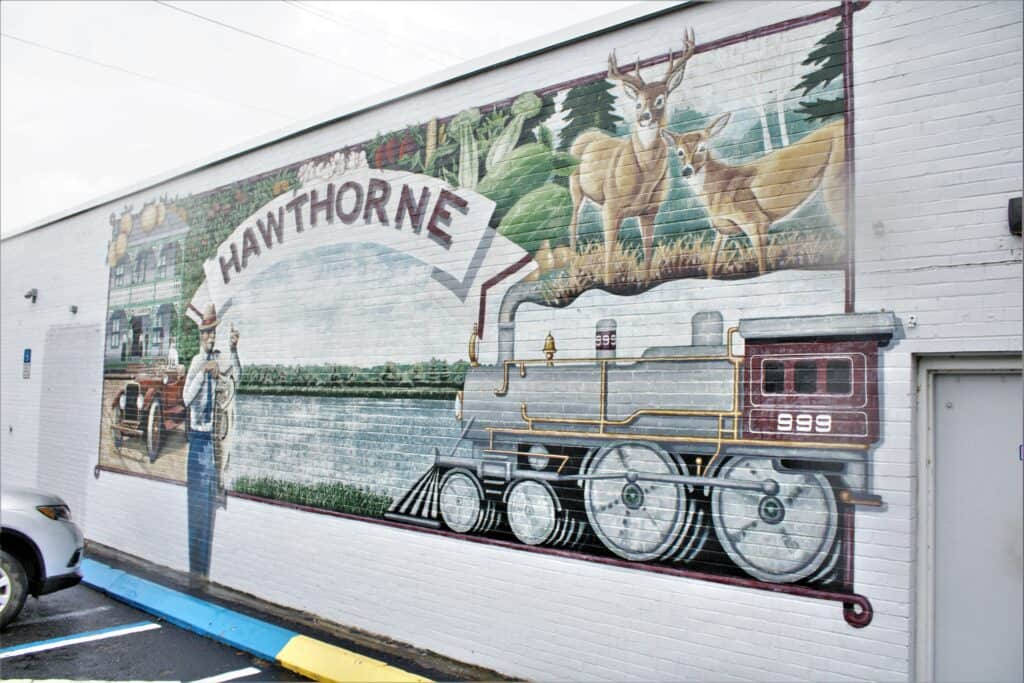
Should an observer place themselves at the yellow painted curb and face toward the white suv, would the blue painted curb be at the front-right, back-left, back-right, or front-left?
front-right

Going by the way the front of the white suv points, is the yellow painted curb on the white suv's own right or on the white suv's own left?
on the white suv's own right

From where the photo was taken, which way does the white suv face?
to the viewer's right

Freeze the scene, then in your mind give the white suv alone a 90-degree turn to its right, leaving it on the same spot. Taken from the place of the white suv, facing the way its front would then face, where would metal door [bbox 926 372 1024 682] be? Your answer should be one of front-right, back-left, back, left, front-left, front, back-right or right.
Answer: front-left

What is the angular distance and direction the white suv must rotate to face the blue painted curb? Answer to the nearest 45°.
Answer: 0° — it already faces it

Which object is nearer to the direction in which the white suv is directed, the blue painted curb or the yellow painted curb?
the blue painted curb
